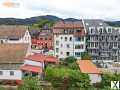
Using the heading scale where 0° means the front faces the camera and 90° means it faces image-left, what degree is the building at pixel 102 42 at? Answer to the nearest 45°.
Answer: approximately 0°

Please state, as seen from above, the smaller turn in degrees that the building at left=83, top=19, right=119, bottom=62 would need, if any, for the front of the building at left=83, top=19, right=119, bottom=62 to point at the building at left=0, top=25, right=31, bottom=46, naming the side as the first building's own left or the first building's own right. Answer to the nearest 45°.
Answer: approximately 90° to the first building's own right

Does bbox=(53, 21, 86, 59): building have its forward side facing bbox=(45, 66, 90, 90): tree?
yes

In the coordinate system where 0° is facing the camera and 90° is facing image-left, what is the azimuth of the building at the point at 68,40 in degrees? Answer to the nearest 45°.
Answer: approximately 0°

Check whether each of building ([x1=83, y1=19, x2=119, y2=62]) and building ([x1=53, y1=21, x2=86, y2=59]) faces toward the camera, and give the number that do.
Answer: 2
